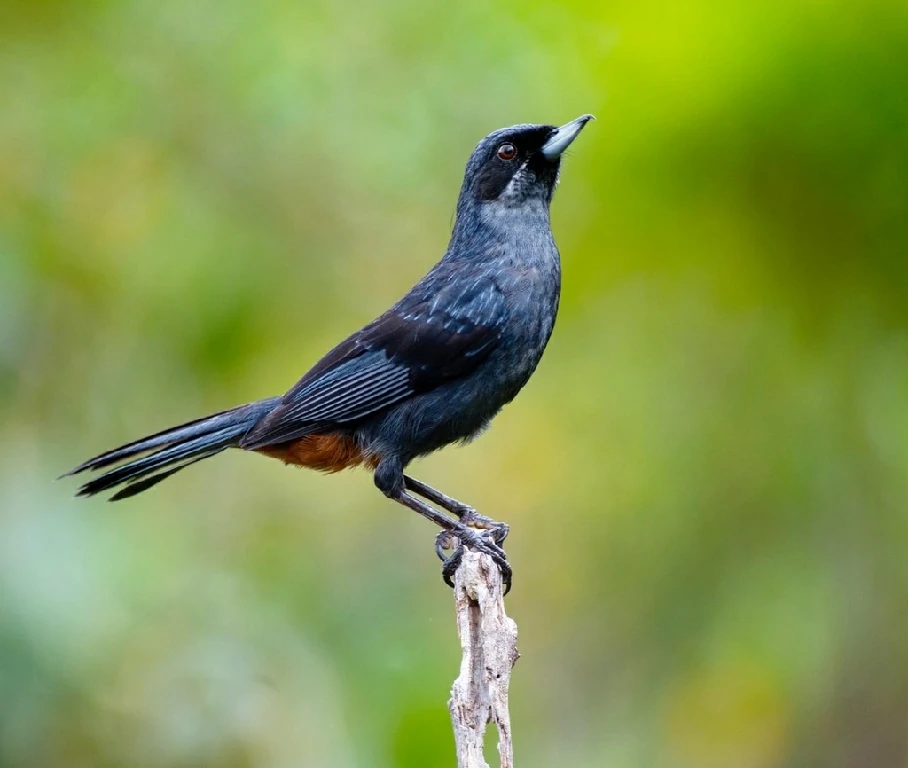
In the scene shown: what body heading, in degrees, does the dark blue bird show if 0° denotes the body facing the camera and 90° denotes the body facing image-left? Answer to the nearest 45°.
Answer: approximately 270°
